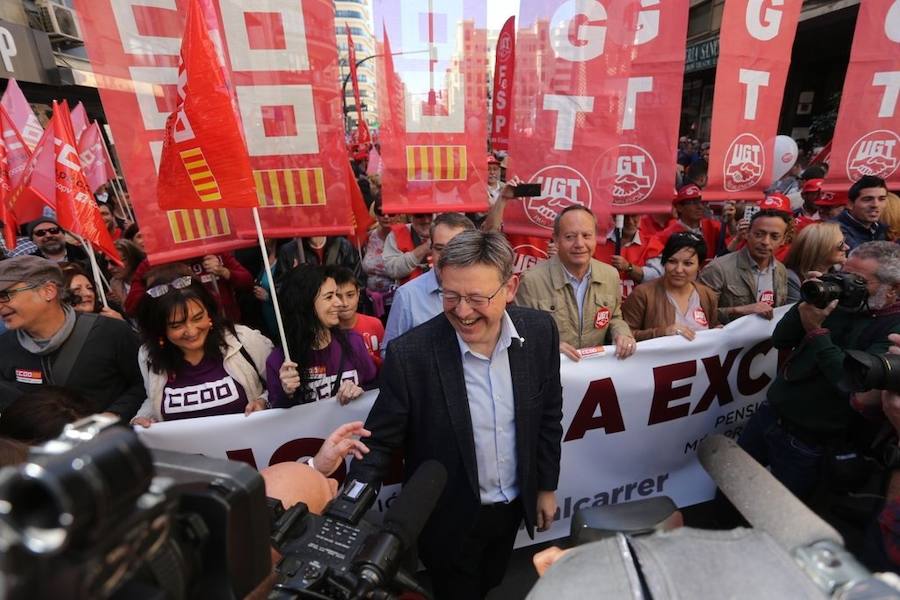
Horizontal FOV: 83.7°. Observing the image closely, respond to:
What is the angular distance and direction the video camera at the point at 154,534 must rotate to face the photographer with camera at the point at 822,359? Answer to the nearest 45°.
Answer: approximately 45° to its right

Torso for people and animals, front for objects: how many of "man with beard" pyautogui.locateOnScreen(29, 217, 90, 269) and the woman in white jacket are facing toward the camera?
2

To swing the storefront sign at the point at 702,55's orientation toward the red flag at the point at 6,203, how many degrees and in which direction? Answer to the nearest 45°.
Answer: approximately 45° to its left

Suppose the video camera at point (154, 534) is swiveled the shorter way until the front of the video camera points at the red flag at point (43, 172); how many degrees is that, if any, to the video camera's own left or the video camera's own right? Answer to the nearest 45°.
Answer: approximately 45° to the video camera's own left

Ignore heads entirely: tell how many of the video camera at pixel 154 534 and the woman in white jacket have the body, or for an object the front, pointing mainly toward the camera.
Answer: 1

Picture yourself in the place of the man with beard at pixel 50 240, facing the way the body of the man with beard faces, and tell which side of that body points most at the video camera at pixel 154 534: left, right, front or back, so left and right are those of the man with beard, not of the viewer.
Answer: front

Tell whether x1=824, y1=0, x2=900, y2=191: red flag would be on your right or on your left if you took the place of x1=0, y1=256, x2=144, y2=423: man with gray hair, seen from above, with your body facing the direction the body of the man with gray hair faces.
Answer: on your left

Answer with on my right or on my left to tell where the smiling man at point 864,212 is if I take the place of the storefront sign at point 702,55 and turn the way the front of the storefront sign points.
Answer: on my left

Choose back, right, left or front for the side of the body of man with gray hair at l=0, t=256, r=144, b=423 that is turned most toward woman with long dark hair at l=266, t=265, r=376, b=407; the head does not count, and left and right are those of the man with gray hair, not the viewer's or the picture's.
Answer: left

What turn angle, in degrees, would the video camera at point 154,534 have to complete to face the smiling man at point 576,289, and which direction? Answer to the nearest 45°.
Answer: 0° — it already faces them

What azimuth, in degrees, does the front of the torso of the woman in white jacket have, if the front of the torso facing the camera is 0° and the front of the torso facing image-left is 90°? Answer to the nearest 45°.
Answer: approximately 0°

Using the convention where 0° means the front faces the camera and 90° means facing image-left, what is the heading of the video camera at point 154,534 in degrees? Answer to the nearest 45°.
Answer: approximately 225°
